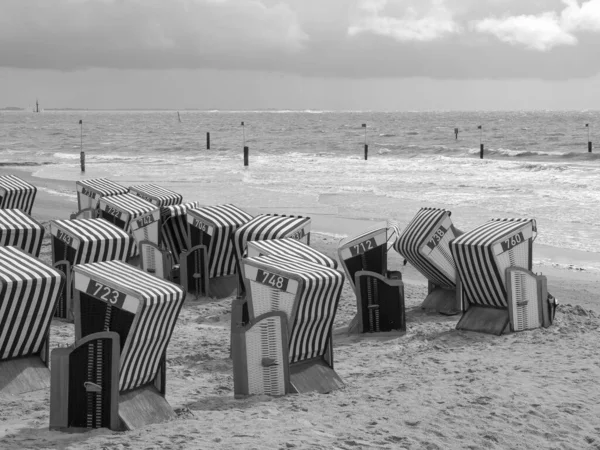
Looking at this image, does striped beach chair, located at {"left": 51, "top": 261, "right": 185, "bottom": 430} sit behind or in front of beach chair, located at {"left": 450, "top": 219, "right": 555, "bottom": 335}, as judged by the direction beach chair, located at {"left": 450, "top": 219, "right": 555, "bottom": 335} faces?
behind

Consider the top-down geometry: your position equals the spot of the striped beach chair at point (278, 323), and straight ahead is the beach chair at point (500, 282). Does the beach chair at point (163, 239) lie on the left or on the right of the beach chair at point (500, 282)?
left

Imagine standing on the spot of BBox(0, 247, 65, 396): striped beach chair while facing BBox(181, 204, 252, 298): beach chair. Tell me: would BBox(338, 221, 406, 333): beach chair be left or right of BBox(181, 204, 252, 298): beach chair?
right
